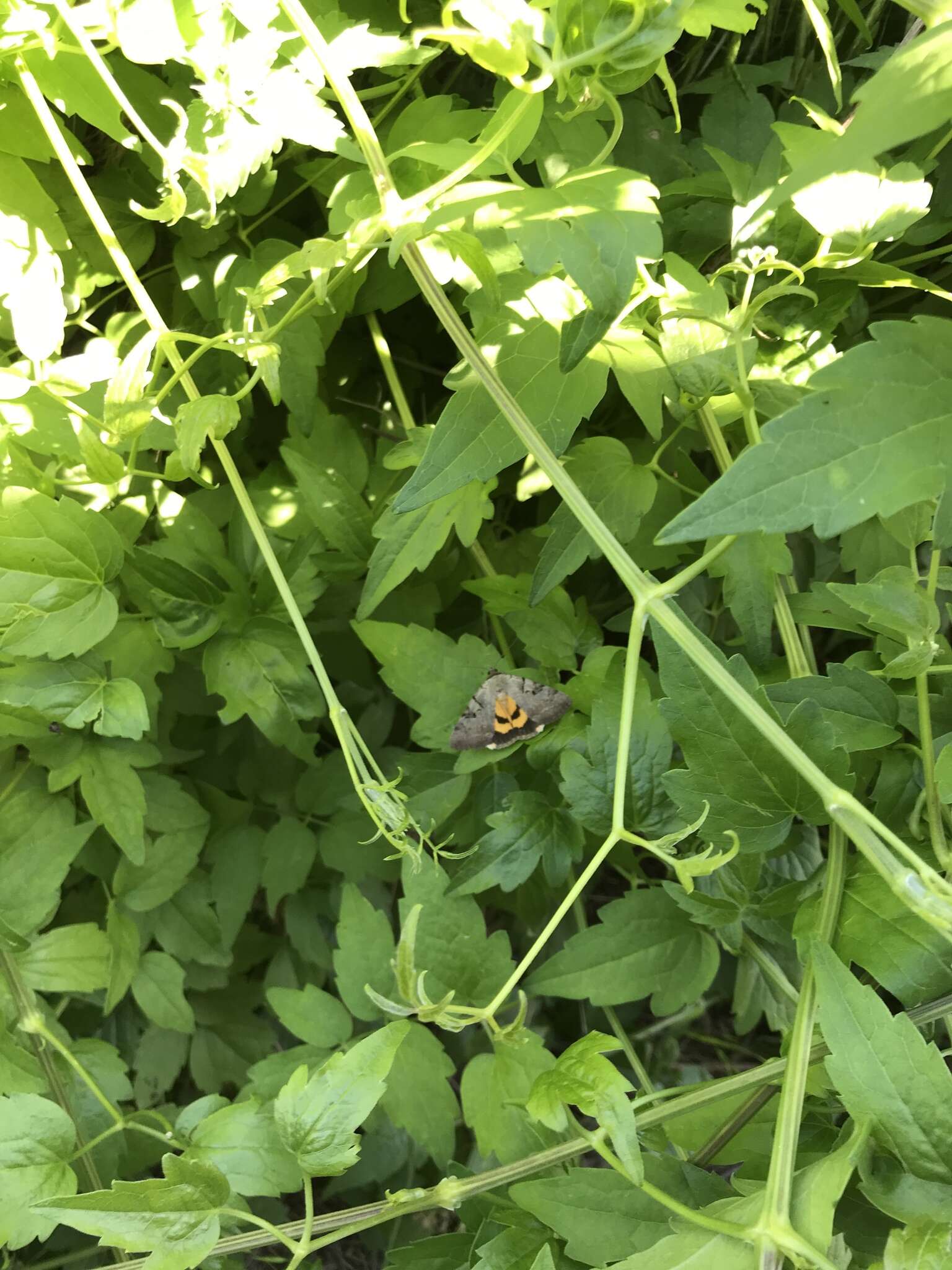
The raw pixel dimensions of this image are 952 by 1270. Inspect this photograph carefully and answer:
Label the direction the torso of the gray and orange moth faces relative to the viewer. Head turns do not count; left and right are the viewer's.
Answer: facing away from the viewer
